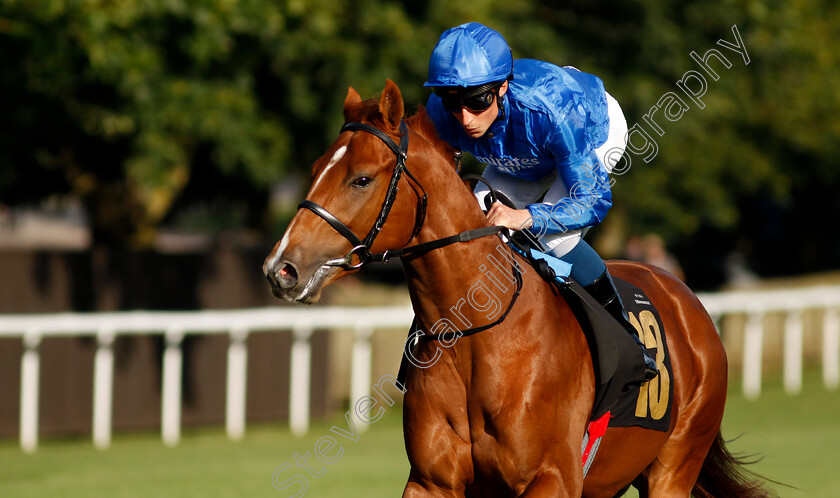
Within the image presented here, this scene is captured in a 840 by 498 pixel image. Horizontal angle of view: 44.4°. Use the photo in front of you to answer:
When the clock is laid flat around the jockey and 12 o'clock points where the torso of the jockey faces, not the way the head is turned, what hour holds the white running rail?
The white running rail is roughly at 3 o'clock from the jockey.

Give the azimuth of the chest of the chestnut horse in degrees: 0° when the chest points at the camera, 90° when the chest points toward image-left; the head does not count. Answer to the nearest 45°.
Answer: approximately 45°

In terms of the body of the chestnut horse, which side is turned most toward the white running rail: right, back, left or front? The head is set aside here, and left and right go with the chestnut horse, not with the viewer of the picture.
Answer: right

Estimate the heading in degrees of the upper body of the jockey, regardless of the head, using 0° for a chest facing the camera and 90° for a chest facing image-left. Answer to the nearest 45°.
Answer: approximately 45°
